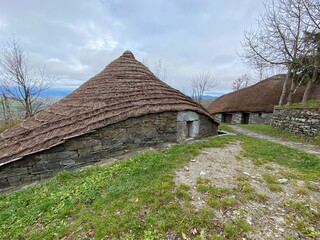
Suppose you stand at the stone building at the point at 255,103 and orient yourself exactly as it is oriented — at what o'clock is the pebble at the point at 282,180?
The pebble is roughly at 12 o'clock from the stone building.

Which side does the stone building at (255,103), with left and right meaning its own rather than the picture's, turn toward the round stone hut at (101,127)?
front

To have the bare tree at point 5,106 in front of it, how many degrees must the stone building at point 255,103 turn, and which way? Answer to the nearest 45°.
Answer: approximately 45° to its right

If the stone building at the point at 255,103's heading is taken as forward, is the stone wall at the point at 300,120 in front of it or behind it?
in front

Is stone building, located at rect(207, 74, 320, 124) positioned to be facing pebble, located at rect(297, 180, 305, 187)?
yes

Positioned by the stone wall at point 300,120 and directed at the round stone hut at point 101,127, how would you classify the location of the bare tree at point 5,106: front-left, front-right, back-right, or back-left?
front-right

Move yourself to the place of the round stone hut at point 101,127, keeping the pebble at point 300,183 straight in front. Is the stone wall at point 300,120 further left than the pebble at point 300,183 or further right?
left

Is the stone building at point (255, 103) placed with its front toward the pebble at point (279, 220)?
yes

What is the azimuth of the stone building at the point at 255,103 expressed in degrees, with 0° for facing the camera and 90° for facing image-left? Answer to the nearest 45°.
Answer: approximately 0°

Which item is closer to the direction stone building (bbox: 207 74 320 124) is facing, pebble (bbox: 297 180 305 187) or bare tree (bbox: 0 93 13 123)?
the pebble
